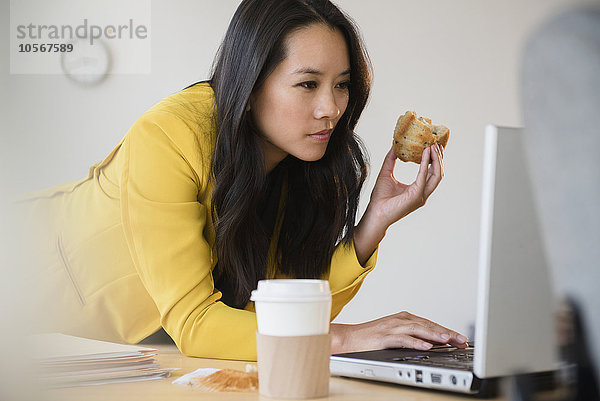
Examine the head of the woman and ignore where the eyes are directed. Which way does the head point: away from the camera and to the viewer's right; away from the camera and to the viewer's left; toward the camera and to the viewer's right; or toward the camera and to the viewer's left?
toward the camera and to the viewer's right

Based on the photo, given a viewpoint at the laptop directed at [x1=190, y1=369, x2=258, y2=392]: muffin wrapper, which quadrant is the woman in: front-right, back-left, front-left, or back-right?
front-right

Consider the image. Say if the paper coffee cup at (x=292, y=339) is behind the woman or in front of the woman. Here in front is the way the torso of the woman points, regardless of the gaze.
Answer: in front

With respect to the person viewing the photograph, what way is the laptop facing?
facing away from the viewer and to the left of the viewer

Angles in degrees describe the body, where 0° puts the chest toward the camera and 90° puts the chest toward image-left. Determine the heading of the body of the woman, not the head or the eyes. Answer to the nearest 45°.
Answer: approximately 315°

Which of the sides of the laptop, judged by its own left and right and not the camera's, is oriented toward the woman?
front

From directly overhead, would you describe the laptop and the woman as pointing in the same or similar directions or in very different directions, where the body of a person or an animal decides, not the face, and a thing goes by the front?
very different directions

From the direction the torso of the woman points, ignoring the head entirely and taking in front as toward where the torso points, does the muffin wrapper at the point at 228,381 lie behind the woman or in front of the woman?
in front

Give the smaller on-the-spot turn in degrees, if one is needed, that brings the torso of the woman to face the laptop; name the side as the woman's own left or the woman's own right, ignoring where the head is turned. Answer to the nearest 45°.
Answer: approximately 45° to the woman's own right
